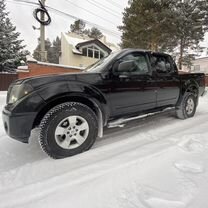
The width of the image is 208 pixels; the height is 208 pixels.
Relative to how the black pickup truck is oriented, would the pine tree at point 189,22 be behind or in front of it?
behind

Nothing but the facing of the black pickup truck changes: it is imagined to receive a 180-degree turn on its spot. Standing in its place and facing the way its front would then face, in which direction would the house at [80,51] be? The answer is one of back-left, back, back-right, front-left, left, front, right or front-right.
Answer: front-left

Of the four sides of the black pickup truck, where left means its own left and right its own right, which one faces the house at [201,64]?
back

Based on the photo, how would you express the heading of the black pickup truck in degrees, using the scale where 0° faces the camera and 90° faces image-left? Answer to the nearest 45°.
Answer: approximately 45°

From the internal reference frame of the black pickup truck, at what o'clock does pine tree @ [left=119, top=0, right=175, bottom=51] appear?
The pine tree is roughly at 5 o'clock from the black pickup truck.

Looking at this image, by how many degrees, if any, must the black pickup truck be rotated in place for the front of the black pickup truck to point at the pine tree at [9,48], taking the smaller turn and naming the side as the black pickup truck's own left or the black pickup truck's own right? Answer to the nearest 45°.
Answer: approximately 90° to the black pickup truck's own right
